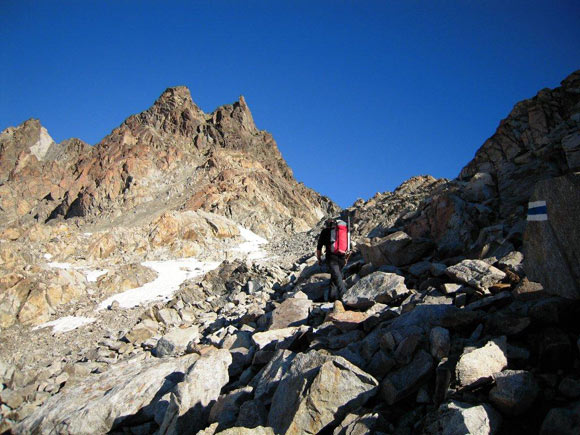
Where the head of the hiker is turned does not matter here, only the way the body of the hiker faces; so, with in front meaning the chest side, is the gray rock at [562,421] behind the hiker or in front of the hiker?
behind

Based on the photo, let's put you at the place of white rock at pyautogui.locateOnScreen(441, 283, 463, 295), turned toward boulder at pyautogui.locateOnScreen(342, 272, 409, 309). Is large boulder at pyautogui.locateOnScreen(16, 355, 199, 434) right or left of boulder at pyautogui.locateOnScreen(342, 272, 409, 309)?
left

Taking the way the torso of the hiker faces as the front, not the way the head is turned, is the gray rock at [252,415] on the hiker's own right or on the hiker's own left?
on the hiker's own left

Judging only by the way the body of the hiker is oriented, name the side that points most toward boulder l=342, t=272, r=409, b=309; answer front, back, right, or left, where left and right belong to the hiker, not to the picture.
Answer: back

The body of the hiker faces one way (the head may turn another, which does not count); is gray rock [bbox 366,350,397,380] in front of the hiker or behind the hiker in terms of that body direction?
behind

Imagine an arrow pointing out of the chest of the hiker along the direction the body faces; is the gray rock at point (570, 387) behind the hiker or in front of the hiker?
behind

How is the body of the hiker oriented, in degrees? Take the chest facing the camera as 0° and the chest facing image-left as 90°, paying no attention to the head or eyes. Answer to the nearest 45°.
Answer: approximately 135°

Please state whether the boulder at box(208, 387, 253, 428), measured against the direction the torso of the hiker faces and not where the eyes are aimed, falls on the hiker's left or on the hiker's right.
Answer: on the hiker's left
